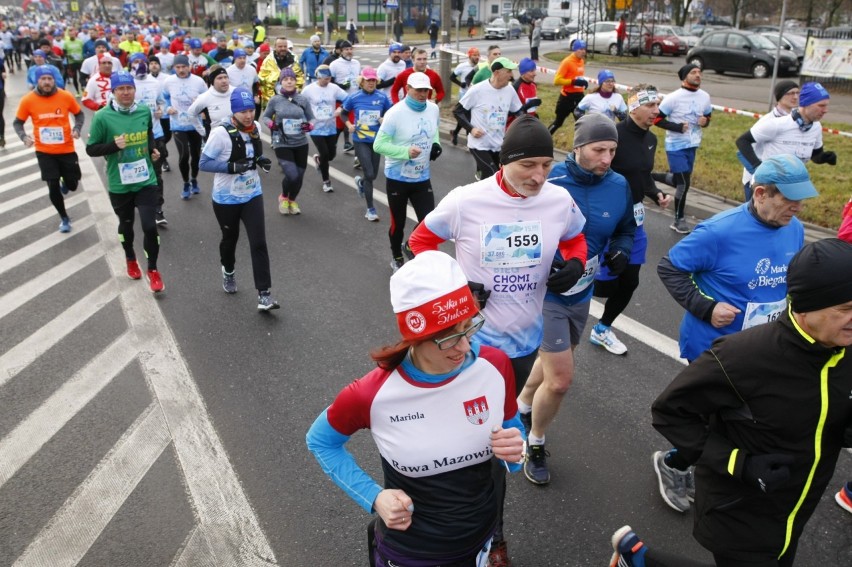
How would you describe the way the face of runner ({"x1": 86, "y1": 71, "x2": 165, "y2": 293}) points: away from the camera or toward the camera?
toward the camera

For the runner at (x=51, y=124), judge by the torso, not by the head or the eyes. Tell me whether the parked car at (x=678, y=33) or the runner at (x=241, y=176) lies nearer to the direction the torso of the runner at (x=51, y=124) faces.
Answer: the runner

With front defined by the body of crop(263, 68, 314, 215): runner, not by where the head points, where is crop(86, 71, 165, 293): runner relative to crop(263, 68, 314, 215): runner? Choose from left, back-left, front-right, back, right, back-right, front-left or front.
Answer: front-right

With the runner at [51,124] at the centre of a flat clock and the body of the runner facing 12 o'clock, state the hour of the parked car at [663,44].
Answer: The parked car is roughly at 8 o'clock from the runner.

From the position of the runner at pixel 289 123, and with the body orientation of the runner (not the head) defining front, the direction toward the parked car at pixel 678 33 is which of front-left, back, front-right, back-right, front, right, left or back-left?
back-left

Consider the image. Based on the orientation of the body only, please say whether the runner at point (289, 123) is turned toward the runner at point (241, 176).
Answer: yes

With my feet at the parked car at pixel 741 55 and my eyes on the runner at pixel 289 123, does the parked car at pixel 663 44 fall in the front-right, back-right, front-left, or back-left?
back-right

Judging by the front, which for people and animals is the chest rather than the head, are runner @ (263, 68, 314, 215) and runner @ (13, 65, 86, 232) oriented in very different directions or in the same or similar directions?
same or similar directions

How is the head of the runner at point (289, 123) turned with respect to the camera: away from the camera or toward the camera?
toward the camera

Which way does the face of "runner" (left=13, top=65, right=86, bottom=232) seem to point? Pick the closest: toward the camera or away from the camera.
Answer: toward the camera

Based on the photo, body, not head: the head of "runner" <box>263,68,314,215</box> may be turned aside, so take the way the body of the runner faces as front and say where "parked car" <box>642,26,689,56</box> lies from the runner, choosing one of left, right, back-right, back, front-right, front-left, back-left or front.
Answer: back-left
